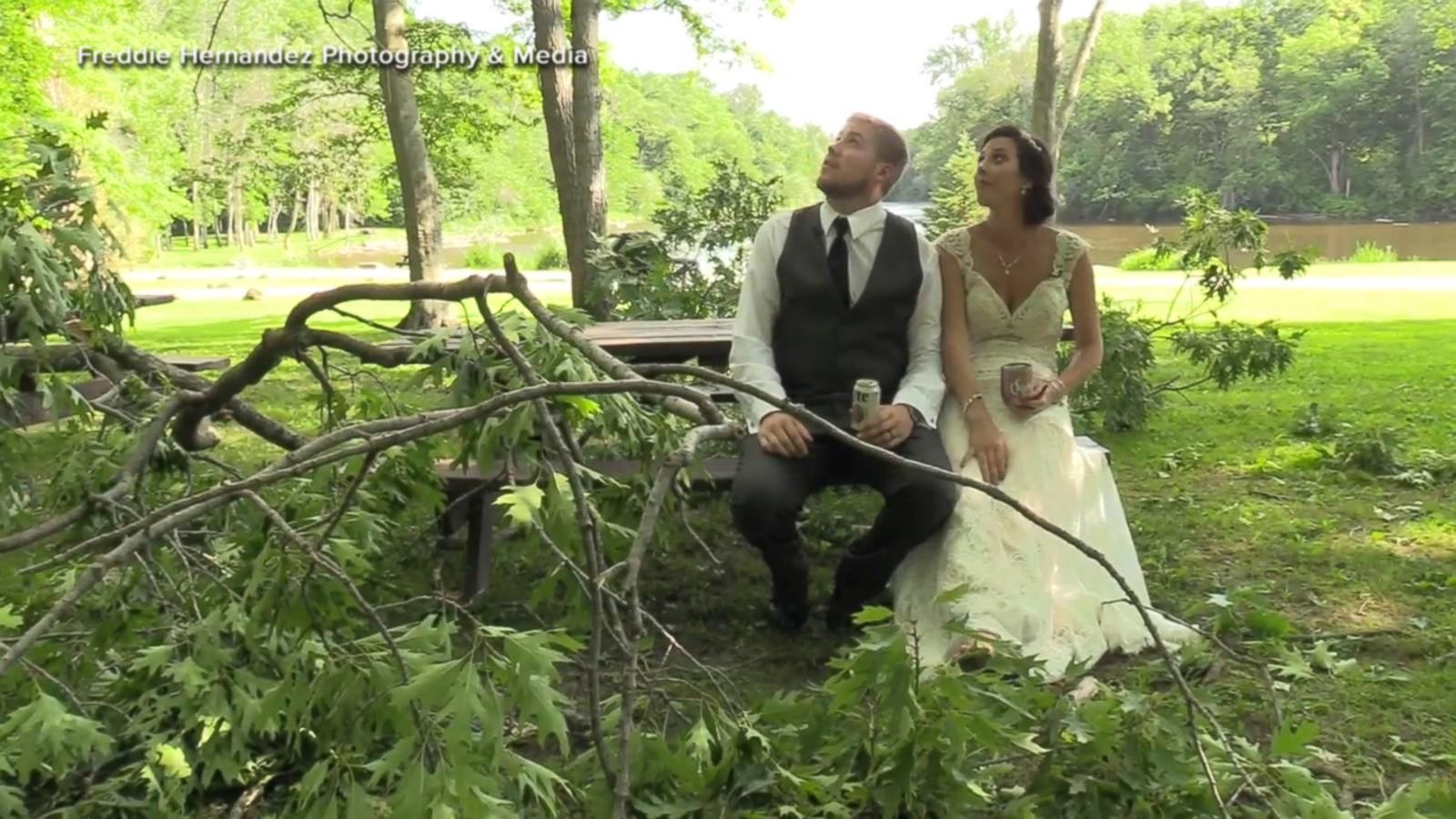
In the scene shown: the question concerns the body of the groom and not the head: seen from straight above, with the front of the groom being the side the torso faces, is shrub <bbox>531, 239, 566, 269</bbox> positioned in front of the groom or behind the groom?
behind

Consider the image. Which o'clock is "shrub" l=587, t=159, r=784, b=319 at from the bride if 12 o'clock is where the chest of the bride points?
The shrub is roughly at 5 o'clock from the bride.

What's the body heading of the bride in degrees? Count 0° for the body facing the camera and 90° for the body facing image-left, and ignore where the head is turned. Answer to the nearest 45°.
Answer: approximately 0°

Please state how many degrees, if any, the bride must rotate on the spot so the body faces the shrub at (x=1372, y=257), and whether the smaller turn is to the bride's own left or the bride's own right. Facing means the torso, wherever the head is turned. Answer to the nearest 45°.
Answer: approximately 180°

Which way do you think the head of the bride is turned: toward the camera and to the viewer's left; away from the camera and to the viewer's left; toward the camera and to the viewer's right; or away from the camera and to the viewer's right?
toward the camera and to the viewer's left

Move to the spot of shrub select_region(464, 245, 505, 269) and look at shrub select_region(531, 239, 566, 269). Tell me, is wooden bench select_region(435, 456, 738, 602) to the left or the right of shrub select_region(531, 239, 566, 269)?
right

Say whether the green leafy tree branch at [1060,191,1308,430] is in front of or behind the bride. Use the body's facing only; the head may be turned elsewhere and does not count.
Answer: behind

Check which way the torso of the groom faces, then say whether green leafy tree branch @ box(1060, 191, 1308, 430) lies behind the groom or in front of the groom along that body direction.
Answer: behind

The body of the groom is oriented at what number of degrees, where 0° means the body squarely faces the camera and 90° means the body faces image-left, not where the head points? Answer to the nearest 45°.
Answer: approximately 0°

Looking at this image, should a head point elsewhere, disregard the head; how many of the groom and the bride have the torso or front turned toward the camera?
2
